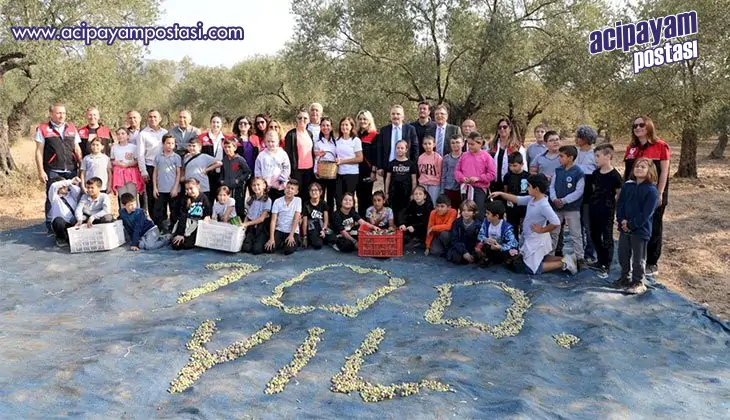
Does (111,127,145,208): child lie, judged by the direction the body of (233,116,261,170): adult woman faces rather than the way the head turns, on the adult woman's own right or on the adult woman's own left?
on the adult woman's own right

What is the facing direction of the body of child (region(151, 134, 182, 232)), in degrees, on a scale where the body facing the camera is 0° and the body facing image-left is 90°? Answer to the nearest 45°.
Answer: approximately 0°

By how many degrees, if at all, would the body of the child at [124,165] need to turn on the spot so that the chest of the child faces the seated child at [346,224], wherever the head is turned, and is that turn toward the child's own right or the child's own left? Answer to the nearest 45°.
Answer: approximately 45° to the child's own left

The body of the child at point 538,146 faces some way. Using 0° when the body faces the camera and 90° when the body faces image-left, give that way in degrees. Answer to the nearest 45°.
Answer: approximately 0°

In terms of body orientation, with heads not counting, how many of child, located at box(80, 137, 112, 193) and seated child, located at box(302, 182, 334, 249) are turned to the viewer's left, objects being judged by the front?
0

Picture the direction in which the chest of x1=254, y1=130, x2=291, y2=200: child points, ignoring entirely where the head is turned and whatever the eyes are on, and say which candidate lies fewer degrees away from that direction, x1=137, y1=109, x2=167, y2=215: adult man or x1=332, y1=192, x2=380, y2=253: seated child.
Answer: the seated child

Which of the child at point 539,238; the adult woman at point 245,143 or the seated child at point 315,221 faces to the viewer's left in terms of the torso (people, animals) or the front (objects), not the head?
the child

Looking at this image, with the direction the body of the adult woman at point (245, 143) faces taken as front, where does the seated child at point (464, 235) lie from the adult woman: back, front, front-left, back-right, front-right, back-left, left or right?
front-left

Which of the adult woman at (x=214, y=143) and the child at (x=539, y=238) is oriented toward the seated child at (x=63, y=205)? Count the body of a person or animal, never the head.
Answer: the child

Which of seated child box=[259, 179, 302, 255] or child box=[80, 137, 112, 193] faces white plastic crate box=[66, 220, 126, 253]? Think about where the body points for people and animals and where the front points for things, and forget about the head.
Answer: the child

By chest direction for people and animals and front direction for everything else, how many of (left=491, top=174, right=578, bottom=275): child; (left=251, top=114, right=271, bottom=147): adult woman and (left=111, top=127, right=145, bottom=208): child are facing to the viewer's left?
1

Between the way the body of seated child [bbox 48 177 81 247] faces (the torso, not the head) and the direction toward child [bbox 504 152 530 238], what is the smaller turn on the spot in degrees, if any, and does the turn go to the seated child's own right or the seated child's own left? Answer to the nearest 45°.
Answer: approximately 45° to the seated child's own left
